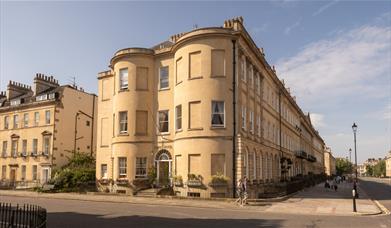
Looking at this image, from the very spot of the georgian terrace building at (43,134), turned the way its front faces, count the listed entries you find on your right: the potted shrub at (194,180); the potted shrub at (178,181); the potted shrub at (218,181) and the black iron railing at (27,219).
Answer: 0

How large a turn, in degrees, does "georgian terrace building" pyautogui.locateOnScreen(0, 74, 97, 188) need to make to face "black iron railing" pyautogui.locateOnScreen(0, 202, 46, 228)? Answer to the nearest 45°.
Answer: approximately 45° to its left

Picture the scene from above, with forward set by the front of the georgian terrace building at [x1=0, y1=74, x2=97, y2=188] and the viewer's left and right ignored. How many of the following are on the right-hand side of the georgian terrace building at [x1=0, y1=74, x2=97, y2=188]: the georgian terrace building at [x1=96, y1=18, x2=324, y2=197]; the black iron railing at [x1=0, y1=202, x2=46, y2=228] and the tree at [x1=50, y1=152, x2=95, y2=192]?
0

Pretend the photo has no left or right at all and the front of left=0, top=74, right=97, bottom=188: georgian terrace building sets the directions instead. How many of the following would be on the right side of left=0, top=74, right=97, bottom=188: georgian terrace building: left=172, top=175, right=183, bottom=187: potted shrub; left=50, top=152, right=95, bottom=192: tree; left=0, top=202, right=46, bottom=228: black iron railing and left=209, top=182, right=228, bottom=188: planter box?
0

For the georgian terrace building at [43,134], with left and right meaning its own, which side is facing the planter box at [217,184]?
left

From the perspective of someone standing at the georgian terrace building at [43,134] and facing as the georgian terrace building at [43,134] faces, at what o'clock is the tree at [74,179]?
The tree is roughly at 10 o'clock from the georgian terrace building.

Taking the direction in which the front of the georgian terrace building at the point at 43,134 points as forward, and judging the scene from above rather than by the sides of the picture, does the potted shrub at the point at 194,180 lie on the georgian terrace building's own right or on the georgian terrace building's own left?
on the georgian terrace building's own left

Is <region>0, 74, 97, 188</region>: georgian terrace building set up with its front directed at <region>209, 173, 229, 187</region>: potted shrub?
no

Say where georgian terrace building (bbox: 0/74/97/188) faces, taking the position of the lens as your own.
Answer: facing the viewer and to the left of the viewer

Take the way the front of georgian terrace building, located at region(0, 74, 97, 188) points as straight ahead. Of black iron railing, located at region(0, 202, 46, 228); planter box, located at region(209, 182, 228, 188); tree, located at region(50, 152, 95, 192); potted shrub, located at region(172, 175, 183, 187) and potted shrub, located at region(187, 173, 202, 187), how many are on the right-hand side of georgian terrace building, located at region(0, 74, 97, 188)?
0

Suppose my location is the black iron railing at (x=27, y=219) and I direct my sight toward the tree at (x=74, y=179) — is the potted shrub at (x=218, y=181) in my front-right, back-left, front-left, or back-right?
front-right

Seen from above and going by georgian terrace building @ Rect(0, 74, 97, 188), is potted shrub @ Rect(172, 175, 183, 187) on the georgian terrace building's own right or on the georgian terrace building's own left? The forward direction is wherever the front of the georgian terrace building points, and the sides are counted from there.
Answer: on the georgian terrace building's own left
